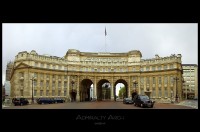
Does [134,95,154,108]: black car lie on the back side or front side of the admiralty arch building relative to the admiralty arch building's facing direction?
on the front side

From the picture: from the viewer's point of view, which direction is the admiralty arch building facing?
toward the camera

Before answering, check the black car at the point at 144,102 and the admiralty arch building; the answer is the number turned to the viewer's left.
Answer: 0
